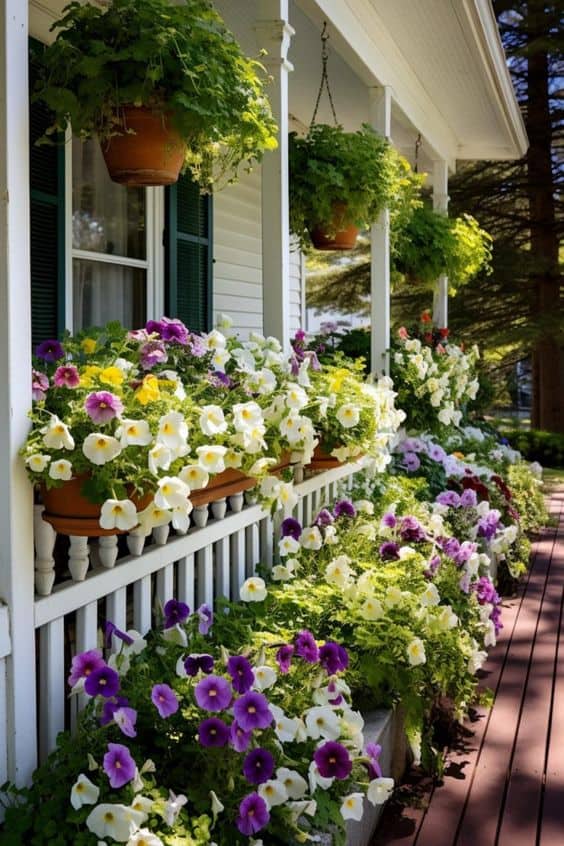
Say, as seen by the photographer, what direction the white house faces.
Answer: facing the viewer and to the right of the viewer

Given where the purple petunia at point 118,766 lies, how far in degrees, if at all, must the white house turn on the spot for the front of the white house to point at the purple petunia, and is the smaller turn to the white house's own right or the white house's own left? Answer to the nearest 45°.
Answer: approximately 45° to the white house's own right

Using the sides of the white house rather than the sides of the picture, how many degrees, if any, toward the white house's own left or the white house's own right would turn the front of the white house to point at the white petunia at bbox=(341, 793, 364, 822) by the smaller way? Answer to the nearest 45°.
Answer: approximately 45° to the white house's own right

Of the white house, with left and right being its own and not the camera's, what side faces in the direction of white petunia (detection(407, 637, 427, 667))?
front

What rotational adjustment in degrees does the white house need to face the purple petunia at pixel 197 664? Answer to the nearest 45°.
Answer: approximately 45° to its right

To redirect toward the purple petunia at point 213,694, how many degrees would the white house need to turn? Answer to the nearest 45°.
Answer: approximately 45° to its right

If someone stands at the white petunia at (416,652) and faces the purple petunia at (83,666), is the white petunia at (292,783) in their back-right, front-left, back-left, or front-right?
front-left

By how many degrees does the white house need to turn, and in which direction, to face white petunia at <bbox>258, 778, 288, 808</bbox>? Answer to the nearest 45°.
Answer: approximately 45° to its right

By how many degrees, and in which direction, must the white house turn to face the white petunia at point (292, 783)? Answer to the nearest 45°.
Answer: approximately 45° to its right

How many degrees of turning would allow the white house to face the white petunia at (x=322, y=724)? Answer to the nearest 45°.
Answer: approximately 45° to its right
